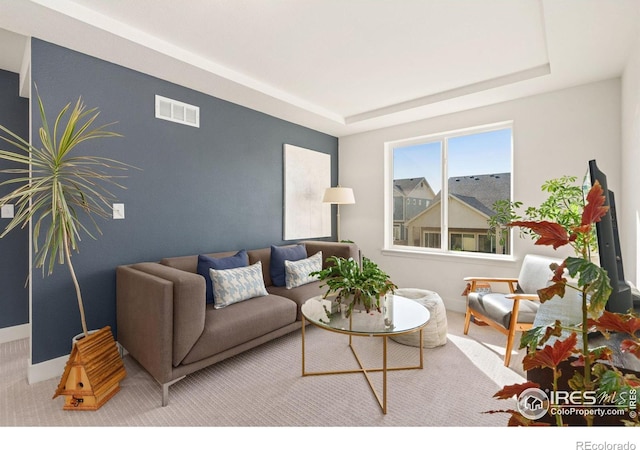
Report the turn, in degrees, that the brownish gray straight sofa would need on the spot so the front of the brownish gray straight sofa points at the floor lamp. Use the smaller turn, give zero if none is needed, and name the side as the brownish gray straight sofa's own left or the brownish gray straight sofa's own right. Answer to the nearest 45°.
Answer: approximately 90° to the brownish gray straight sofa's own left

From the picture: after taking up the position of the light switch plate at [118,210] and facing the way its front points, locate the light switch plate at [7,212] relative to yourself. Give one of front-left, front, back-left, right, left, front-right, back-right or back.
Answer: back-right

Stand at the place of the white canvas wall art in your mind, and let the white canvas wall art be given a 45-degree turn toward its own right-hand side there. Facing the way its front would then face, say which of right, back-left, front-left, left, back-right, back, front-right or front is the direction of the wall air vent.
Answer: front-right

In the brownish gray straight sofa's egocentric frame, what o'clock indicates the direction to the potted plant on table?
The potted plant on table is roughly at 11 o'clock from the brownish gray straight sofa.

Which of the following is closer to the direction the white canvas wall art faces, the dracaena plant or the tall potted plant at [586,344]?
the tall potted plant

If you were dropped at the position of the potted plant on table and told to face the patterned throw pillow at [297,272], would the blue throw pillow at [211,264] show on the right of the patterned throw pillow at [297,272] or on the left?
left

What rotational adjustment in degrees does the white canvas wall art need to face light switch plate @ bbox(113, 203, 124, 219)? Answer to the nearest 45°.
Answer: approximately 90° to its right
